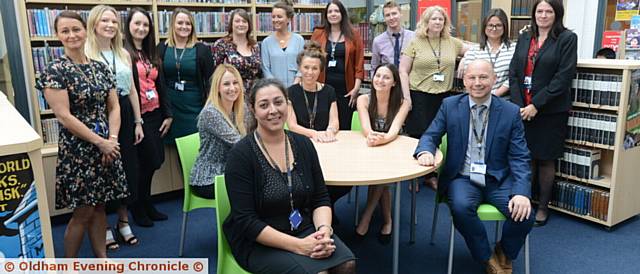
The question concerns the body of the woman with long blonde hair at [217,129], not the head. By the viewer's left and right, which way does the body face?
facing the viewer and to the right of the viewer

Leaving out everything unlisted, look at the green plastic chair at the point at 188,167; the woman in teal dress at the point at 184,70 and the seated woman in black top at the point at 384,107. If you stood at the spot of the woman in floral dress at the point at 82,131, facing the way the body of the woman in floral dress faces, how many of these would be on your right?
0

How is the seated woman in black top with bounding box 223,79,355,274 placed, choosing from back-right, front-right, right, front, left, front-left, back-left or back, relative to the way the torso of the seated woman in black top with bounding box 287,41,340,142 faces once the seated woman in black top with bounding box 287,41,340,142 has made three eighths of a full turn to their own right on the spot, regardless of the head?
back-left

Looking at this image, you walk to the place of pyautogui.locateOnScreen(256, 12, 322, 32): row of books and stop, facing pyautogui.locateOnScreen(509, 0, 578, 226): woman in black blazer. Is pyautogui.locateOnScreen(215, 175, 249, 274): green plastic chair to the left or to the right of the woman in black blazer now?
right

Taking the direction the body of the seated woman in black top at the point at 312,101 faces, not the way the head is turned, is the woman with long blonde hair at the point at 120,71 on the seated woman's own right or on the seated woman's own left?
on the seated woman's own right

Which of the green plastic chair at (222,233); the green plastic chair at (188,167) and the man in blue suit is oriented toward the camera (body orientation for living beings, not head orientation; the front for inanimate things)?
the man in blue suit

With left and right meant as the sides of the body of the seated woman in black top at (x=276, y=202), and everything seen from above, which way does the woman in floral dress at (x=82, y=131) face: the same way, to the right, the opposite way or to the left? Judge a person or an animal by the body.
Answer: the same way

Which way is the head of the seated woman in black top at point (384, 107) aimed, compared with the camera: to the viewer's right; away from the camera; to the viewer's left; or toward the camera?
toward the camera

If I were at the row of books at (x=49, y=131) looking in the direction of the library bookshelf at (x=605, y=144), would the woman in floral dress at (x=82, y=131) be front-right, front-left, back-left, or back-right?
front-right

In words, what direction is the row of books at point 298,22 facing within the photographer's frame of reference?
facing the viewer

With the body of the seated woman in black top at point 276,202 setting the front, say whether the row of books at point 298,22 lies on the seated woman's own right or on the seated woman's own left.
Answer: on the seated woman's own left

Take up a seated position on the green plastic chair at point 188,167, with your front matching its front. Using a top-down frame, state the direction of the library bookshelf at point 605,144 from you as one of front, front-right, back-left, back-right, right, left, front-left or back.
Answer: front

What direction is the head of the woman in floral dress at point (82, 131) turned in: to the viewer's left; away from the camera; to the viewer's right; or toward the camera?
toward the camera

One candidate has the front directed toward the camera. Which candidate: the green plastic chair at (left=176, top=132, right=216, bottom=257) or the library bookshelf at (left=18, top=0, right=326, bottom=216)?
the library bookshelf

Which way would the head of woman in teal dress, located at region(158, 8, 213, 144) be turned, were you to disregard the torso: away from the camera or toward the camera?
toward the camera

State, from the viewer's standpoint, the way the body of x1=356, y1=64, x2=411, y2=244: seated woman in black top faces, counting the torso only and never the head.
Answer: toward the camera

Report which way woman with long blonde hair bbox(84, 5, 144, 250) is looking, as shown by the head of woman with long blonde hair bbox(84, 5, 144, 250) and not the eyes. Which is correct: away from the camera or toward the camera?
toward the camera

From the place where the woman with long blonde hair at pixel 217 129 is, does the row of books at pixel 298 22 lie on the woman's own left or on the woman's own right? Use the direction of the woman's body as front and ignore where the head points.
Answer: on the woman's own left

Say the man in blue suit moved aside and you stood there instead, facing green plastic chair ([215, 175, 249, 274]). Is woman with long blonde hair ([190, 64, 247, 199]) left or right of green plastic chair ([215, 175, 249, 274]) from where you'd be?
right

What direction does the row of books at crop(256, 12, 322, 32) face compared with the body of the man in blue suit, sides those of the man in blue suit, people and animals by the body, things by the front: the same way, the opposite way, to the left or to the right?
the same way

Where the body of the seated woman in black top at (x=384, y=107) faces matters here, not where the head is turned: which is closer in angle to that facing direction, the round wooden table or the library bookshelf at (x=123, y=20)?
the round wooden table
